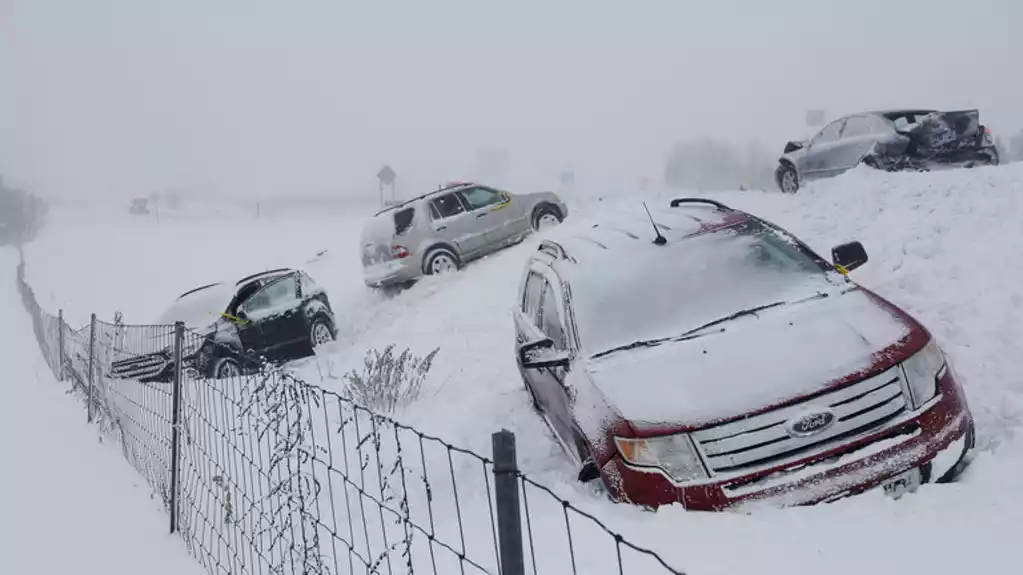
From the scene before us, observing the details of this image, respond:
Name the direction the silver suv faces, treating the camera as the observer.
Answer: facing away from the viewer and to the right of the viewer

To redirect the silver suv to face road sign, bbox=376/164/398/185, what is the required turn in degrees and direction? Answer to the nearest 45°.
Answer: approximately 45° to its left

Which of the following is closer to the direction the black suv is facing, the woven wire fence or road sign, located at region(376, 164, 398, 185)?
the woven wire fence

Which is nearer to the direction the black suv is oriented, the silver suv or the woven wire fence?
the woven wire fence

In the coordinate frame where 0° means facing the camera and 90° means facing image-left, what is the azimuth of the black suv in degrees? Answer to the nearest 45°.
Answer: approximately 45°

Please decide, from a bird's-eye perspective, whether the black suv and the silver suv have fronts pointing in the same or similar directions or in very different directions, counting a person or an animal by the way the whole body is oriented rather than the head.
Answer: very different directions

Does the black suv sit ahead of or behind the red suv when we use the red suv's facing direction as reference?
behind

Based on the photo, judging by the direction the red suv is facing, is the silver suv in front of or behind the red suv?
behind
